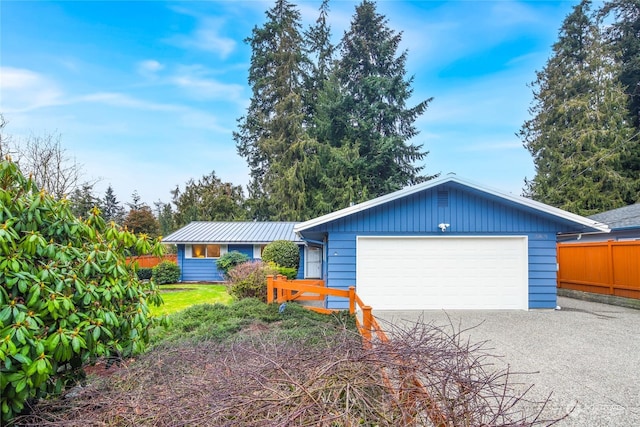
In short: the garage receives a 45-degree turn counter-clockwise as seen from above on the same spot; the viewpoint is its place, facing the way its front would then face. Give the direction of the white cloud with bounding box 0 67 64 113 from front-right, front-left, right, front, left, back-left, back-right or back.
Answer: back-right

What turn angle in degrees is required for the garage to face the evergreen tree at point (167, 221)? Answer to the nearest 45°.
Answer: approximately 135° to its right

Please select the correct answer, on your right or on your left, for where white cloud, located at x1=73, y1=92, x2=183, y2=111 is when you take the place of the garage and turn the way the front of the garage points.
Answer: on your right

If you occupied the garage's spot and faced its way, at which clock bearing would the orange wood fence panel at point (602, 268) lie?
The orange wood fence panel is roughly at 8 o'clock from the garage.

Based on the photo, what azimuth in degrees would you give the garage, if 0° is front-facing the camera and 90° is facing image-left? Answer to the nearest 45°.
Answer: approximately 0°

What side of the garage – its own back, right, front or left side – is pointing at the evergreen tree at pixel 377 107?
back

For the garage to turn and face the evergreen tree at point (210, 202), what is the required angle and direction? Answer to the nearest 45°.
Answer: approximately 135° to its right

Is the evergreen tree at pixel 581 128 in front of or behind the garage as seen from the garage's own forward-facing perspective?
behind

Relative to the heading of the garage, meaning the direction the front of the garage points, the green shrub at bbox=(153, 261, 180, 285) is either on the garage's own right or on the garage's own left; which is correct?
on the garage's own right

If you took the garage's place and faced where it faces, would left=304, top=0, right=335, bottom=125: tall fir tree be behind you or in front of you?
behind

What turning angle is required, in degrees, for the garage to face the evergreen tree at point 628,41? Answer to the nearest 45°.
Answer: approximately 135° to its left
